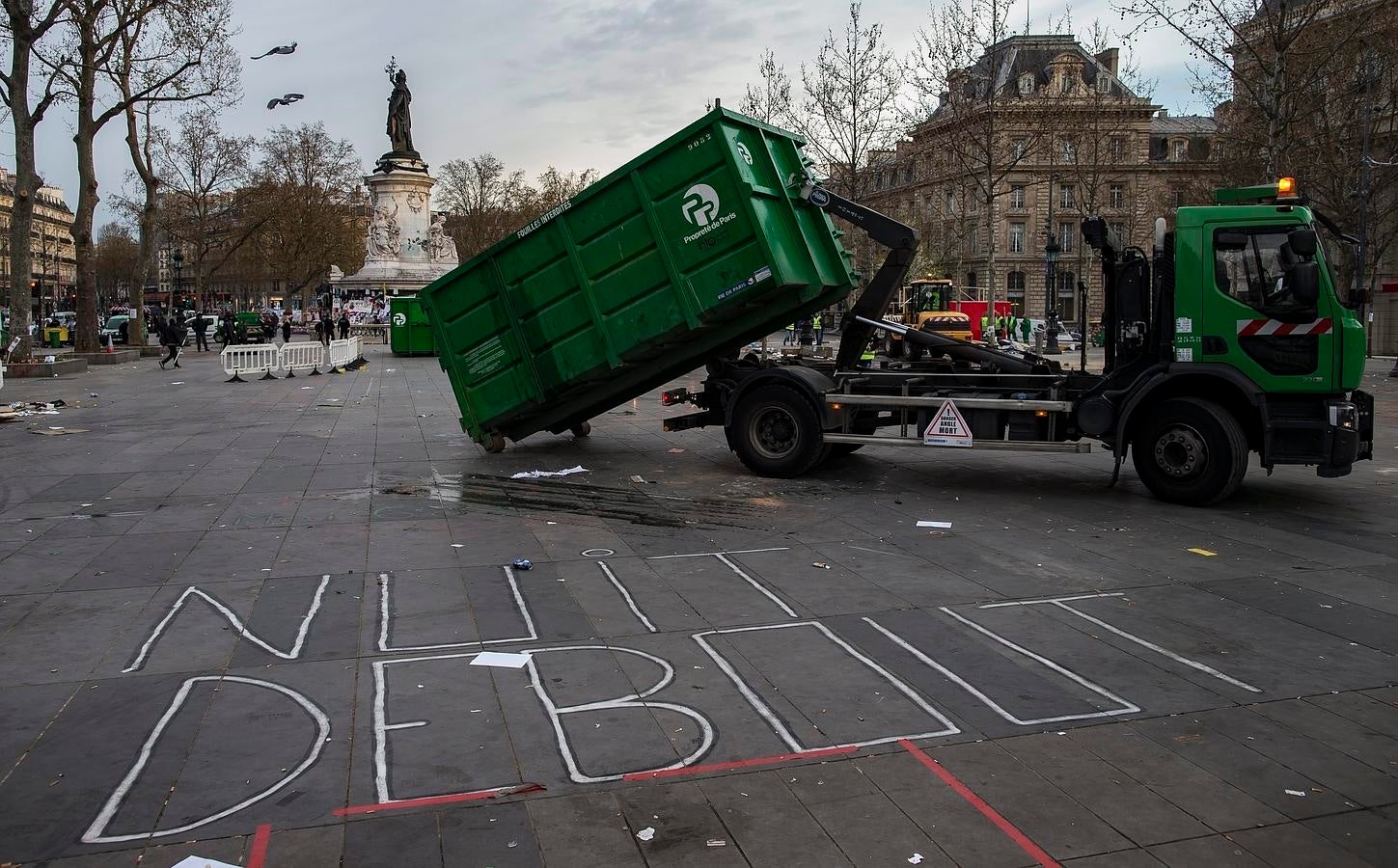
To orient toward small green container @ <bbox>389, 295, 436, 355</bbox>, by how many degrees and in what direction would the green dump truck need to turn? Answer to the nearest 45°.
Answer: approximately 135° to its left

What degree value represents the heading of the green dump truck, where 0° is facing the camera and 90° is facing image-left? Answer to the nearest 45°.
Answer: approximately 270°

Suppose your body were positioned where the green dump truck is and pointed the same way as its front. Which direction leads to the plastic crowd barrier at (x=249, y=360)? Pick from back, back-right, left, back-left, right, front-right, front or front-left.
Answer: back-left

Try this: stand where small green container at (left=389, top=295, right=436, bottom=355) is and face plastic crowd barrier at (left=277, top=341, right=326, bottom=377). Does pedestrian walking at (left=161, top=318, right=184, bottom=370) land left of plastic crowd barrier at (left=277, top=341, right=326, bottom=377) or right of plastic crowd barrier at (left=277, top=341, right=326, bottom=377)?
right

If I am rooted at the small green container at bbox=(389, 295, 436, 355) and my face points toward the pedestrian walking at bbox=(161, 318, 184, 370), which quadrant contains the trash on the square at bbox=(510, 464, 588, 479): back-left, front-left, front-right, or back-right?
front-left

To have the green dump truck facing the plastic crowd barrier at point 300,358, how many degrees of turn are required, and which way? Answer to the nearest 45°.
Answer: approximately 135° to its left

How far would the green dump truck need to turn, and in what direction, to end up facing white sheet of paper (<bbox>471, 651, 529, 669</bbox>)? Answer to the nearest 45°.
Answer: approximately 90° to its right
